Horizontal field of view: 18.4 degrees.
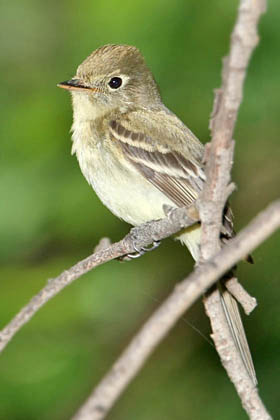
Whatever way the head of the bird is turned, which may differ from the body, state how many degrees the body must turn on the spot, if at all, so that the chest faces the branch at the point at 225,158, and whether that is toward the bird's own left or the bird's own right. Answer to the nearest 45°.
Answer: approximately 90° to the bird's own left

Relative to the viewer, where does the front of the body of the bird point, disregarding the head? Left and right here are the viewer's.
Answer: facing to the left of the viewer
